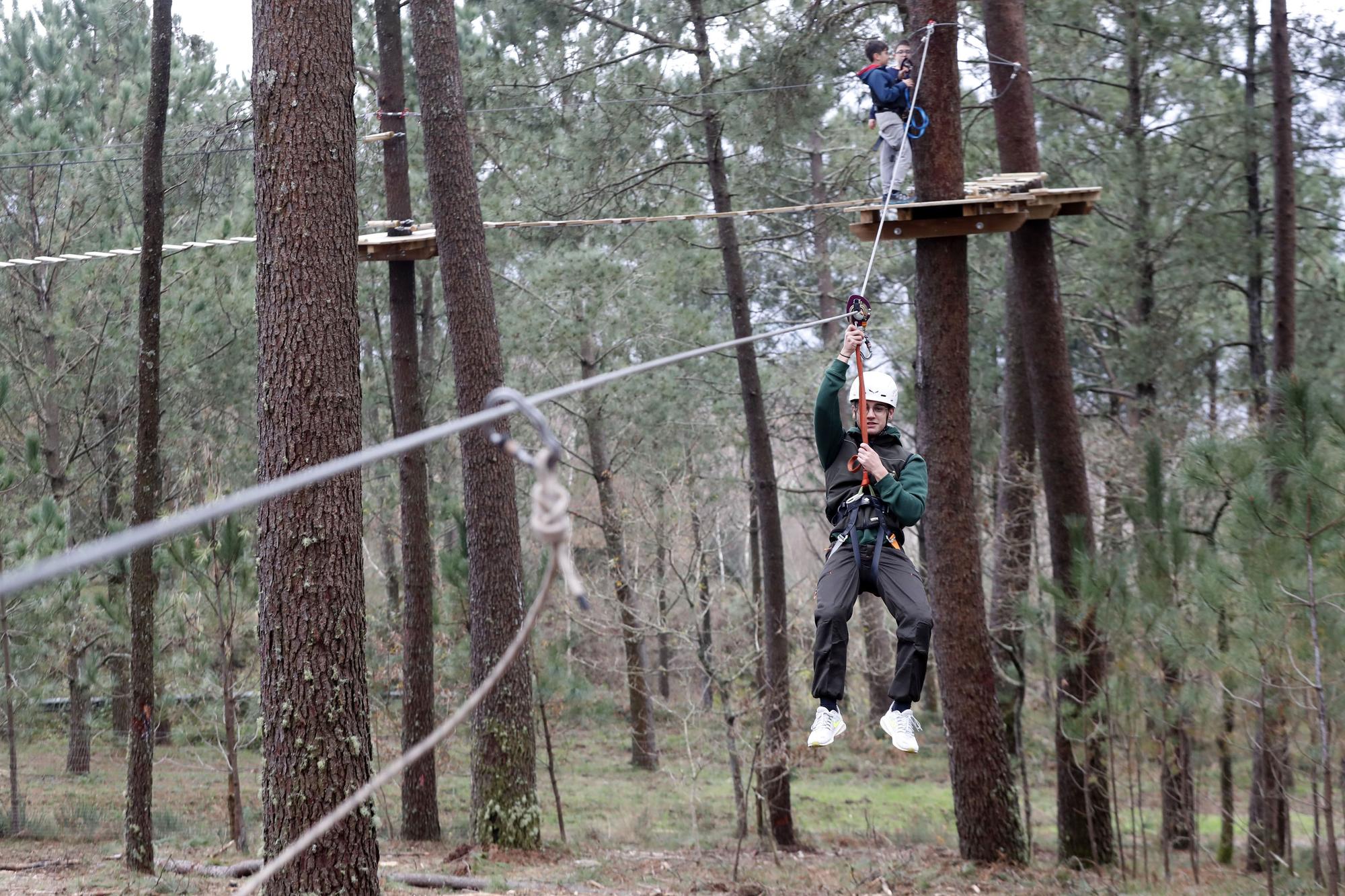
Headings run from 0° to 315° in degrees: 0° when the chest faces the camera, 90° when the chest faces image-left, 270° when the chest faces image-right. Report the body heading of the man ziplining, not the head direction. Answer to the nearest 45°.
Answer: approximately 0°

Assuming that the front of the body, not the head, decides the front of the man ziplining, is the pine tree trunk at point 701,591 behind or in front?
behind

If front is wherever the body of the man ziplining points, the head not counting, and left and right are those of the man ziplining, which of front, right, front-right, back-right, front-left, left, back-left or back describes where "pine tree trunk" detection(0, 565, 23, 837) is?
back-right

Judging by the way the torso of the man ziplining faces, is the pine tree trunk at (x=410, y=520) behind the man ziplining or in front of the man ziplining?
behind

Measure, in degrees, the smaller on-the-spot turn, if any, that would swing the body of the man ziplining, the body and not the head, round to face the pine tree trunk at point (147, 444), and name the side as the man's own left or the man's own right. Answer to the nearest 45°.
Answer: approximately 135° to the man's own right

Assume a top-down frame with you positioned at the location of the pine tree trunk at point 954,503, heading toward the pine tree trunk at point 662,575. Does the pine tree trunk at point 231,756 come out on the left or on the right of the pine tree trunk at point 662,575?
left

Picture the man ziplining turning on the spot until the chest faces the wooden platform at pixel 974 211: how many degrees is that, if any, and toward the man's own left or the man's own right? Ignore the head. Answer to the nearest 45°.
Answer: approximately 180°

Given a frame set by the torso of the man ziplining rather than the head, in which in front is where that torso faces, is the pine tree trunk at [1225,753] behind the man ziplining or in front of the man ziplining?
behind

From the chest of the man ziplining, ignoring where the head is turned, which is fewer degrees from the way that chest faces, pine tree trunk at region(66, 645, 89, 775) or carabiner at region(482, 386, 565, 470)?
the carabiner
